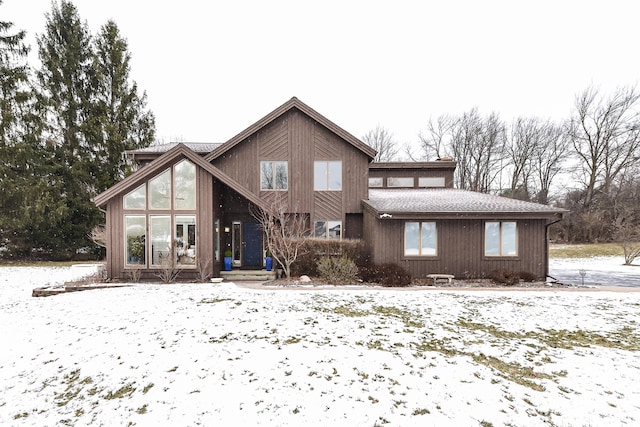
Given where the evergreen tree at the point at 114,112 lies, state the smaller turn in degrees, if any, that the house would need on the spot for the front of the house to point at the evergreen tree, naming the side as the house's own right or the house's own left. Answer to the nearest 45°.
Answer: approximately 135° to the house's own right

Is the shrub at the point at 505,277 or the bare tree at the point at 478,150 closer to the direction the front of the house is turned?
the shrub

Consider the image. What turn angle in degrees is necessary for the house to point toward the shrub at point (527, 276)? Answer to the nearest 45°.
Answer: approximately 90° to its left

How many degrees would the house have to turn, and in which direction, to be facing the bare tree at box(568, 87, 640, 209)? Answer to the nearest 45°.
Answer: approximately 135° to its left

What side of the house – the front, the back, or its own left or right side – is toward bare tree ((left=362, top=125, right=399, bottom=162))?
back

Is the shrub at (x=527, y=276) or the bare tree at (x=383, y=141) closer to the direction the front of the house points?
the shrub

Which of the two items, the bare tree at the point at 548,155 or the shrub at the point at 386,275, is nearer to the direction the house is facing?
the shrub

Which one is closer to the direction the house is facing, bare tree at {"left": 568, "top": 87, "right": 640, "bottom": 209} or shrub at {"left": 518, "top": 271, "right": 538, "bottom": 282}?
the shrub

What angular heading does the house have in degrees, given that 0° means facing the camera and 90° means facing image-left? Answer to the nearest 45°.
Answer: approximately 0°
